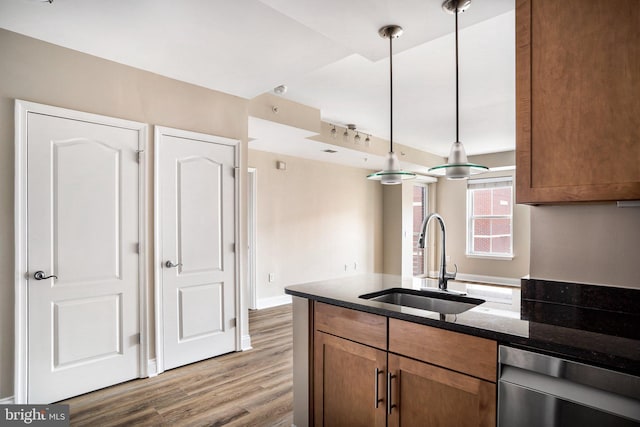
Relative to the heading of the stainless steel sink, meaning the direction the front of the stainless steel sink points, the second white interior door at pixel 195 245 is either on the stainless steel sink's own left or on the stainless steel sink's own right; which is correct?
on the stainless steel sink's own right

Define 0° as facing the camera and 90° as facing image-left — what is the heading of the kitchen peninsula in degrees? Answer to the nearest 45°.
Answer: approximately 45°

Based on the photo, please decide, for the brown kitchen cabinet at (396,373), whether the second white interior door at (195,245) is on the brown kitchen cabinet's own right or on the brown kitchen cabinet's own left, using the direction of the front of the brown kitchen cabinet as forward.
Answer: on the brown kitchen cabinet's own right

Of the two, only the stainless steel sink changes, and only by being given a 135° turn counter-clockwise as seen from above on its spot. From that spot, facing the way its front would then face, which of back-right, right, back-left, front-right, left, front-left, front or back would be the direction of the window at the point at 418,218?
left

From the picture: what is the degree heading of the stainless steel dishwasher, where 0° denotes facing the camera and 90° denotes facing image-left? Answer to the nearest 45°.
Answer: approximately 45°

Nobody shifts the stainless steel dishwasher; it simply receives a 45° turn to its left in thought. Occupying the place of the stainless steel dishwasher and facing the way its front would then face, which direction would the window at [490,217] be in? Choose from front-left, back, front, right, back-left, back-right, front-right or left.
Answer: back

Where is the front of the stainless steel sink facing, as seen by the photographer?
facing the viewer and to the left of the viewer

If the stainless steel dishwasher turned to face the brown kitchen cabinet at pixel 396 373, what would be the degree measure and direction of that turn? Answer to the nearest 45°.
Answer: approximately 45° to its right

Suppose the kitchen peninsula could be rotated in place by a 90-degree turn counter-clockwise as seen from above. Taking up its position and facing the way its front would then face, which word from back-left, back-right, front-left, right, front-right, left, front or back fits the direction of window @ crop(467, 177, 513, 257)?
back-left

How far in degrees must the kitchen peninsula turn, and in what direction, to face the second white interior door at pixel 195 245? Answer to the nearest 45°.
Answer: approximately 90° to its right
